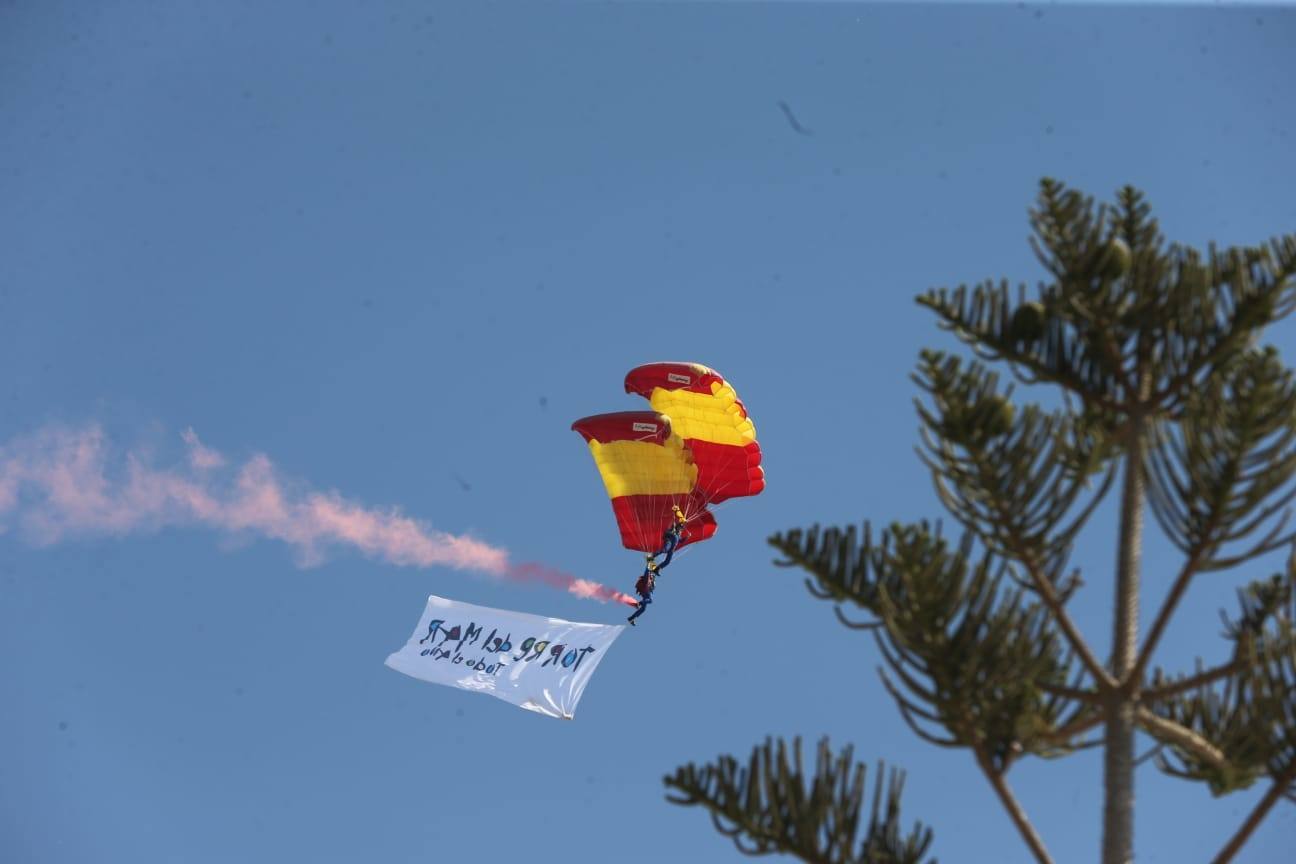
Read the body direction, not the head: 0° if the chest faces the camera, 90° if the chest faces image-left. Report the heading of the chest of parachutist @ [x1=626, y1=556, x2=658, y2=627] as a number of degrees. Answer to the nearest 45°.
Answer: approximately 270°
